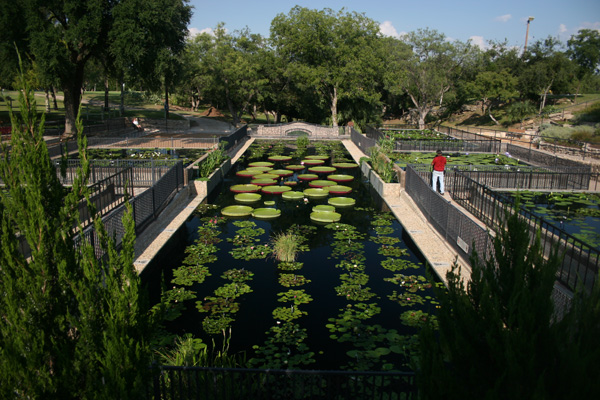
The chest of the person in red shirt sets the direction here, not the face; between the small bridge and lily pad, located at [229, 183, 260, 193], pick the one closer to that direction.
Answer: the small bridge

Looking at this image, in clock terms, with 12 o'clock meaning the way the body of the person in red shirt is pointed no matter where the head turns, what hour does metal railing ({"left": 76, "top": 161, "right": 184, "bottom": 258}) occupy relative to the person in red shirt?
The metal railing is roughly at 8 o'clock from the person in red shirt.

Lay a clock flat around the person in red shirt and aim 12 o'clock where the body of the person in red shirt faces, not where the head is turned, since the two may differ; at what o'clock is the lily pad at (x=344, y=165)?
The lily pad is roughly at 11 o'clock from the person in red shirt.

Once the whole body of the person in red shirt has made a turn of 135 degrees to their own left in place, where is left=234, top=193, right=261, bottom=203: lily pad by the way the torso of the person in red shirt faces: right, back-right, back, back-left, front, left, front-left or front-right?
front-right

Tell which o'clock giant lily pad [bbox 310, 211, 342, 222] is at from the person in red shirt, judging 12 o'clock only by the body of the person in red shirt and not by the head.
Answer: The giant lily pad is roughly at 8 o'clock from the person in red shirt.

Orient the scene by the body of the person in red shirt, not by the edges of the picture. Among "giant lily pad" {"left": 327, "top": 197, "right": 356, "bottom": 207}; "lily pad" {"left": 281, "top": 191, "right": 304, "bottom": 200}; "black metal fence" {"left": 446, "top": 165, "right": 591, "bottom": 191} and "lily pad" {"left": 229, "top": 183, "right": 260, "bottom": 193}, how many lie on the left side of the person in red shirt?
3

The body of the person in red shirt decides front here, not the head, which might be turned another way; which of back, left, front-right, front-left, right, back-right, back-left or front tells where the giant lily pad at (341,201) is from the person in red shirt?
left

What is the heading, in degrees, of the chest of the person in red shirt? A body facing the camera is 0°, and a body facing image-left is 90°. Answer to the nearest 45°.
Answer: approximately 180°

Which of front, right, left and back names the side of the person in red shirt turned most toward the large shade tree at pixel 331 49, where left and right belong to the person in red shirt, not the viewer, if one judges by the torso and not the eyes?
front

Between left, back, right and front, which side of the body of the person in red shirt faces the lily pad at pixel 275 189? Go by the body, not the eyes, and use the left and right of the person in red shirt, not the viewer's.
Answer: left

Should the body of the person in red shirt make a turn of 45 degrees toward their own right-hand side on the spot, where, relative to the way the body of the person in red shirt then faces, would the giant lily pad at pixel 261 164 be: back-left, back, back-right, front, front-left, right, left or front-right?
left

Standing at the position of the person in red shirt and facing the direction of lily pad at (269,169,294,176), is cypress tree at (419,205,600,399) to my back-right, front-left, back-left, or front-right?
back-left

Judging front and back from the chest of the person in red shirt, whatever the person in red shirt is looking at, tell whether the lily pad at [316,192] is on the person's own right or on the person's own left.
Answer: on the person's own left

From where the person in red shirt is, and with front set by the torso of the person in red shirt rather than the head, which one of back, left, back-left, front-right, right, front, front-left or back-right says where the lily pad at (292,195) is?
left

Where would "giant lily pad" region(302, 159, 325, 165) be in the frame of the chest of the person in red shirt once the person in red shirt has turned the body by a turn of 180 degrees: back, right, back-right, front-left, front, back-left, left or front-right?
back-right

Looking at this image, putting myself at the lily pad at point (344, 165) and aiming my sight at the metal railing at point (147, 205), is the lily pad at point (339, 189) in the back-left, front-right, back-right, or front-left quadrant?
front-left

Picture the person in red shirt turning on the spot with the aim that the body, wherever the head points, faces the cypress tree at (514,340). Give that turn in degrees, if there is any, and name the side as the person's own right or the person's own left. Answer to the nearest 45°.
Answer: approximately 180°

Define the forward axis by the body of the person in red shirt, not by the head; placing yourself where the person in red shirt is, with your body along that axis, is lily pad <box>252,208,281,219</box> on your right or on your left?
on your left

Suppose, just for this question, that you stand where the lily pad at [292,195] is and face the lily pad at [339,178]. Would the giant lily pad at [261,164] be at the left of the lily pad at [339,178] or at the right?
left
